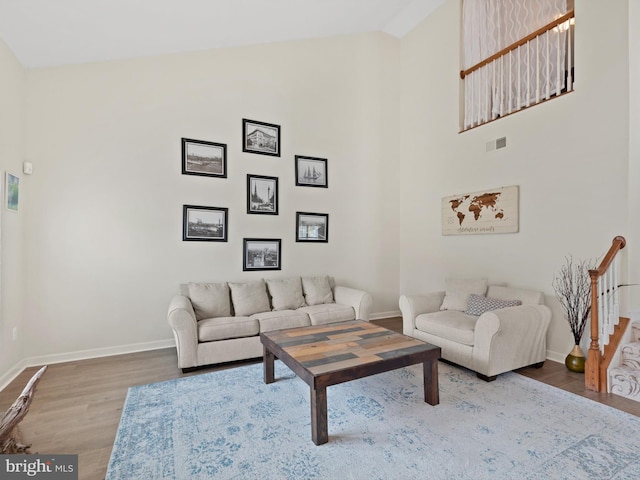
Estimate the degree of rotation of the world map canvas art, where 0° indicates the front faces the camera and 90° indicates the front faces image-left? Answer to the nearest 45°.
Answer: approximately 45°

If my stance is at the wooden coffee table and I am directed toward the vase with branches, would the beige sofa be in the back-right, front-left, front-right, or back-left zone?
back-left

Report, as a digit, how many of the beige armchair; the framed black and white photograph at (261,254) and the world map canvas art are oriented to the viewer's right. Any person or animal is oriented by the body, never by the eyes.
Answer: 0

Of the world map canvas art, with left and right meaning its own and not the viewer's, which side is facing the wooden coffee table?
front

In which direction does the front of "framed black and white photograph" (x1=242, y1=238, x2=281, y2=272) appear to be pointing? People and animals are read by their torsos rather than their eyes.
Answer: toward the camera

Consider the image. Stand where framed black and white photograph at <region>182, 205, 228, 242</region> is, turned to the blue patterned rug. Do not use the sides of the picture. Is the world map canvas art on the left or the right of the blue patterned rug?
left

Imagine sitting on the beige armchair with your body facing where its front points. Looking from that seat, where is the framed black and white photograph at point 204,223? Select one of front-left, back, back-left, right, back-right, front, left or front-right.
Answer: front-right

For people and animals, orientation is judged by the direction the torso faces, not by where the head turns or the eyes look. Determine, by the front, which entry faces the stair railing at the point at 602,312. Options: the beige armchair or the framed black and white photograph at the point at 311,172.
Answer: the framed black and white photograph

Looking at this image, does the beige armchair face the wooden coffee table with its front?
yes

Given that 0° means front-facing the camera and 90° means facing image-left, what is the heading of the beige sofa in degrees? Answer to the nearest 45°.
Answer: approximately 315°

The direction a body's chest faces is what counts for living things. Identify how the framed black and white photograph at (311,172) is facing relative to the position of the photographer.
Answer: facing the viewer and to the right of the viewer
